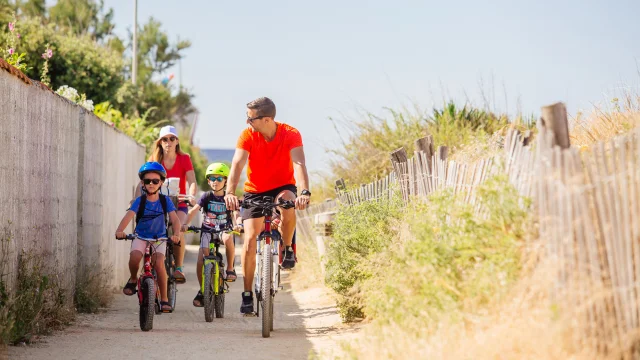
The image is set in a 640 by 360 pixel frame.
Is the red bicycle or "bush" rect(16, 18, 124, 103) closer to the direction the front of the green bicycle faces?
the red bicycle

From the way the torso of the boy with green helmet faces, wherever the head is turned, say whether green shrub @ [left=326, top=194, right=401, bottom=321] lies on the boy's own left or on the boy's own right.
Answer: on the boy's own left

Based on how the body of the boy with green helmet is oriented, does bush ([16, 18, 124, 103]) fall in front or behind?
behind

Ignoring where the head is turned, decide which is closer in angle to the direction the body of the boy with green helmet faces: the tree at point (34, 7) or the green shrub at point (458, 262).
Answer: the green shrub
